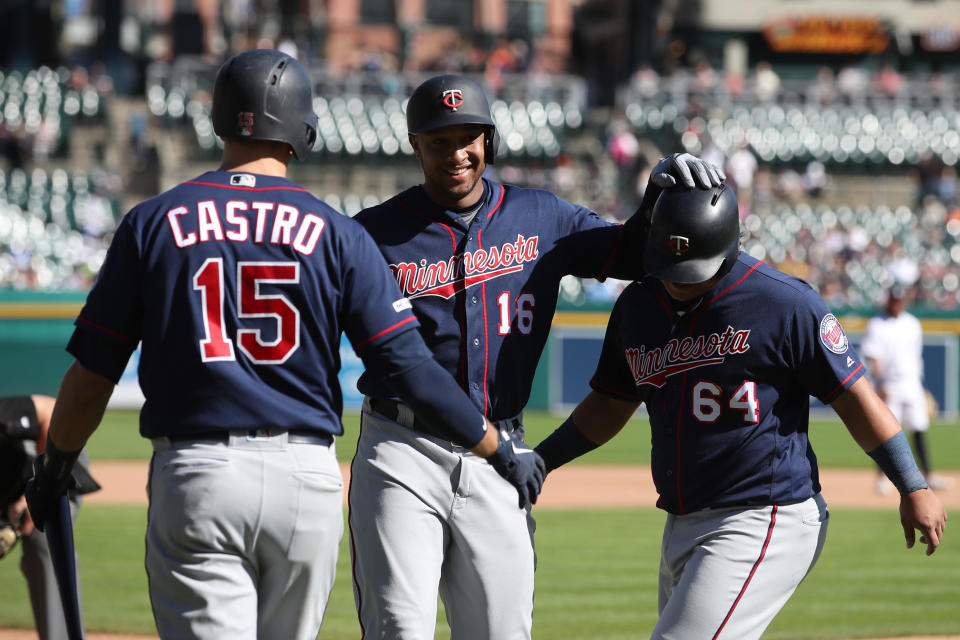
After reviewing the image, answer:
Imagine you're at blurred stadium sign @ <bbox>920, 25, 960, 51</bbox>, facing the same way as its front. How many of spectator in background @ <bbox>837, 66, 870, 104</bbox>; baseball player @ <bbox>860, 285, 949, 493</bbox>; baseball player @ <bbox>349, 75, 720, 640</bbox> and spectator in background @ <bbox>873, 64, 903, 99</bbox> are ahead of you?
4

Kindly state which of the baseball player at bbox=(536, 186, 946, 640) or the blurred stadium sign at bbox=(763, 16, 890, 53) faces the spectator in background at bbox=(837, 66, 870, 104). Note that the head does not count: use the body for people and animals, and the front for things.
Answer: the blurred stadium sign

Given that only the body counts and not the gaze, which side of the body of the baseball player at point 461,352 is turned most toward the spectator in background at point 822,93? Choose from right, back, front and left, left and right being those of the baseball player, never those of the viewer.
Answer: back

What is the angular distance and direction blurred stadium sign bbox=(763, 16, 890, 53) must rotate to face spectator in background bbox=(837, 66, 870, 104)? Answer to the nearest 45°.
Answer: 0° — it already faces them

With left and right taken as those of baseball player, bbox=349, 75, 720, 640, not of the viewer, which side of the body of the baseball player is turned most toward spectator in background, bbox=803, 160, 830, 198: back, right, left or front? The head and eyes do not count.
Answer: back

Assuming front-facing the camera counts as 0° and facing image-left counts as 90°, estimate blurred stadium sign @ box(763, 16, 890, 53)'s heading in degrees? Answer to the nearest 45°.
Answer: approximately 0°

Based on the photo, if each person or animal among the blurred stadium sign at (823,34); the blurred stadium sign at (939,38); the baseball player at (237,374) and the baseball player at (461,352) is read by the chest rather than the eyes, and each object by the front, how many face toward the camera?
3

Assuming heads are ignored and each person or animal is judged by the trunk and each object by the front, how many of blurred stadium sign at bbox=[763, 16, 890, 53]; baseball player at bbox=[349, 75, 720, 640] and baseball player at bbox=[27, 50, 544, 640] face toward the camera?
2

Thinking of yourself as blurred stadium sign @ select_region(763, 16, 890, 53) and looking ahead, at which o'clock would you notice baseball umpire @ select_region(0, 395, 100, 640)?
The baseball umpire is roughly at 12 o'clock from the blurred stadium sign.

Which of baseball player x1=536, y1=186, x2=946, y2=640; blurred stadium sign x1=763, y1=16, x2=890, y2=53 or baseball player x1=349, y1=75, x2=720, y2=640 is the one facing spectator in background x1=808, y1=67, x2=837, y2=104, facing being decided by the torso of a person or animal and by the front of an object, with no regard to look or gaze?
the blurred stadium sign

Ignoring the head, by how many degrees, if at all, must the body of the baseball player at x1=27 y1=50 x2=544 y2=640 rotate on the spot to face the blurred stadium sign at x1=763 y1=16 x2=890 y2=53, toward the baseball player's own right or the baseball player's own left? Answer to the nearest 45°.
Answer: approximately 45° to the baseball player's own right

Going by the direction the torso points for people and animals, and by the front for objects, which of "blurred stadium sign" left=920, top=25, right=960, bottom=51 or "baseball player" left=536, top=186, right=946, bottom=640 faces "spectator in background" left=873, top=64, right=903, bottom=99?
the blurred stadium sign

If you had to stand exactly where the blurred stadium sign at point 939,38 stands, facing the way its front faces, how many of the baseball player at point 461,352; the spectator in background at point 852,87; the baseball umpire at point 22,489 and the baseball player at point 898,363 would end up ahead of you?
4

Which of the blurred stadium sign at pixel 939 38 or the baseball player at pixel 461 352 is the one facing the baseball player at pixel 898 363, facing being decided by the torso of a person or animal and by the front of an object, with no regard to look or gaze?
the blurred stadium sign
